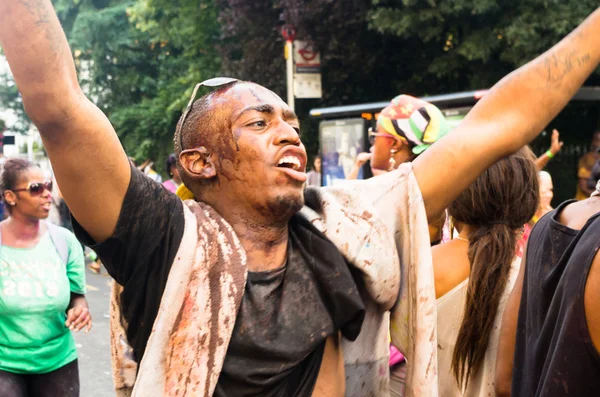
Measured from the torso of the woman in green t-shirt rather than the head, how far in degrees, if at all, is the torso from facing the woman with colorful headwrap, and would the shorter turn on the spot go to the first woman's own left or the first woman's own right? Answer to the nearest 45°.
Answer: approximately 90° to the first woman's own left

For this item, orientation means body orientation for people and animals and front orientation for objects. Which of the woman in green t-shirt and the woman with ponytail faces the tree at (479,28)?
the woman with ponytail

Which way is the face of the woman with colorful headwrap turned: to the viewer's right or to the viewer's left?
to the viewer's left

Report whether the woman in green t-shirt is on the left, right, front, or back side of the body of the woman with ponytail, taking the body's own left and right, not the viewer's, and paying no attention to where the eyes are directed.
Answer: left

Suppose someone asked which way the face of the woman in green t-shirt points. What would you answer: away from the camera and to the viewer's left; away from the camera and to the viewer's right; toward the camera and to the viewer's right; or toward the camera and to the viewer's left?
toward the camera and to the viewer's right

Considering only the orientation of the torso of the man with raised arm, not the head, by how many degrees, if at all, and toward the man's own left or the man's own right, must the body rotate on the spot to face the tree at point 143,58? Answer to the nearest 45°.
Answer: approximately 135° to the man's own left

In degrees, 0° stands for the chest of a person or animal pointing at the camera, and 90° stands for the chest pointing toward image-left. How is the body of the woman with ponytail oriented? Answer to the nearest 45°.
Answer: approximately 180°

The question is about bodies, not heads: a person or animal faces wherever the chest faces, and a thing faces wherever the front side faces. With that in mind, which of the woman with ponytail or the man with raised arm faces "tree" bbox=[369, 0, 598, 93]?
the woman with ponytail

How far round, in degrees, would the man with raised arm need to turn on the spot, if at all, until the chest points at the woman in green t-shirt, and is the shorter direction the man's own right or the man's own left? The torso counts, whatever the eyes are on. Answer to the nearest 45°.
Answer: approximately 180°

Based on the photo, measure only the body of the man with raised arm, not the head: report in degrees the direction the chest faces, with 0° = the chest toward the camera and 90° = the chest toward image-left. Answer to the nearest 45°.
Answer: approximately 315°

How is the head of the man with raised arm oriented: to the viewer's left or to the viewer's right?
to the viewer's right

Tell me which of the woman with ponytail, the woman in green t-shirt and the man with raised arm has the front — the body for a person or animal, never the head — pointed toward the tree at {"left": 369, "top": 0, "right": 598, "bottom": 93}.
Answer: the woman with ponytail

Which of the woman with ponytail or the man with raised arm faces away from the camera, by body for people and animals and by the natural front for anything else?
the woman with ponytail
